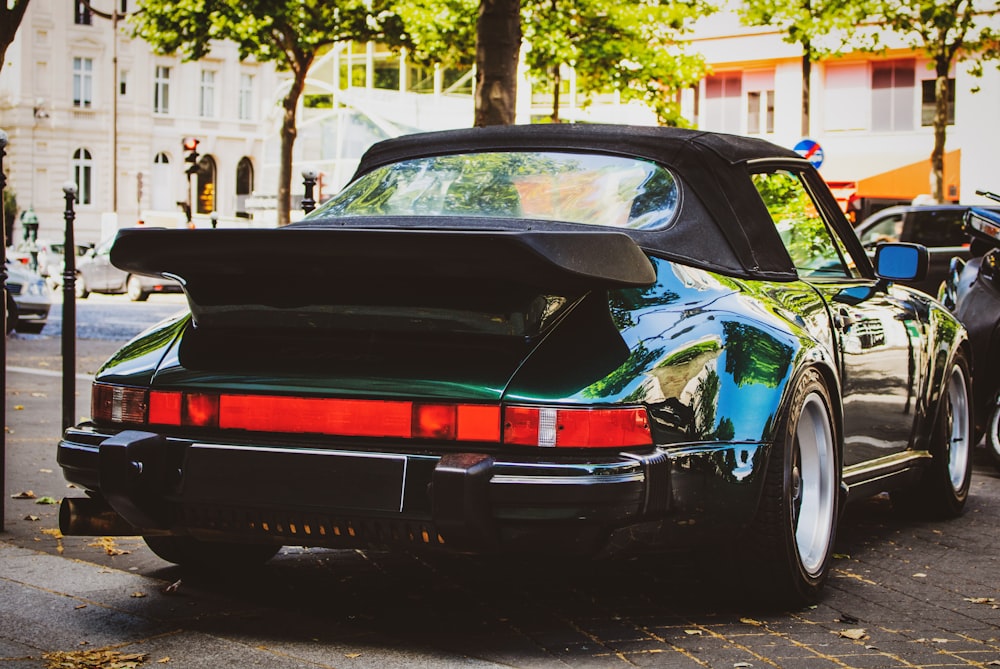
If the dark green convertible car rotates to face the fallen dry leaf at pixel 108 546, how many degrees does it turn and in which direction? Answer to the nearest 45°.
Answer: approximately 90° to its left

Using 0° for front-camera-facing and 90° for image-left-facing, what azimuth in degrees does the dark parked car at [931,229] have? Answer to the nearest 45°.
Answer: approximately 90°

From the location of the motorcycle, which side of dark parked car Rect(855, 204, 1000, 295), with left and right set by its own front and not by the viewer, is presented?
left

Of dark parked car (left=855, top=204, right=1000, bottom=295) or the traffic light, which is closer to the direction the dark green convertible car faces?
the dark parked car

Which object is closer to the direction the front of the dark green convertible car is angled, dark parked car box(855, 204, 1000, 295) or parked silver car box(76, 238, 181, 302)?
the dark parked car

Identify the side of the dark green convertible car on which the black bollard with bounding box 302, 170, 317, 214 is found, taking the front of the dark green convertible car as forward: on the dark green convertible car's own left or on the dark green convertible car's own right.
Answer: on the dark green convertible car's own left

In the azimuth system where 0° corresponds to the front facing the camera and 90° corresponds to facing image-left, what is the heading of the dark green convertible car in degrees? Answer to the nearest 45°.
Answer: approximately 225°

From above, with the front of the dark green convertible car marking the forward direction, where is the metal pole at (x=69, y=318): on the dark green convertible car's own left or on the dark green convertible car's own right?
on the dark green convertible car's own left
